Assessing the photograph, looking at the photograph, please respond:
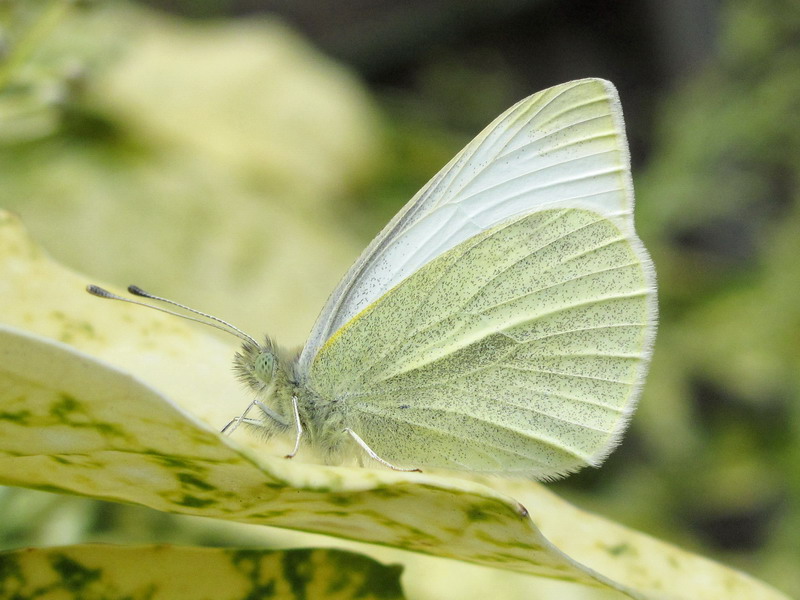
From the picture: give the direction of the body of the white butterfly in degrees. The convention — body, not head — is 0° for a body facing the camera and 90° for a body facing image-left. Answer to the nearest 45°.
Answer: approximately 90°
